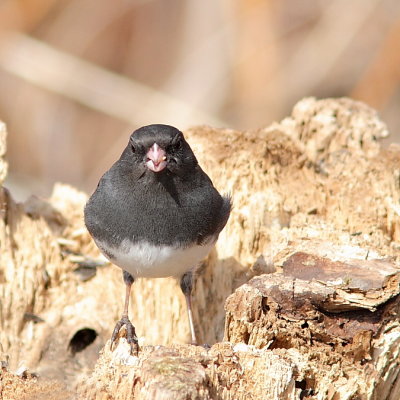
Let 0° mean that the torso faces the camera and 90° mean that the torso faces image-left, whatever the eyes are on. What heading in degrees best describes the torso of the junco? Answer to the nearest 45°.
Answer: approximately 0°
